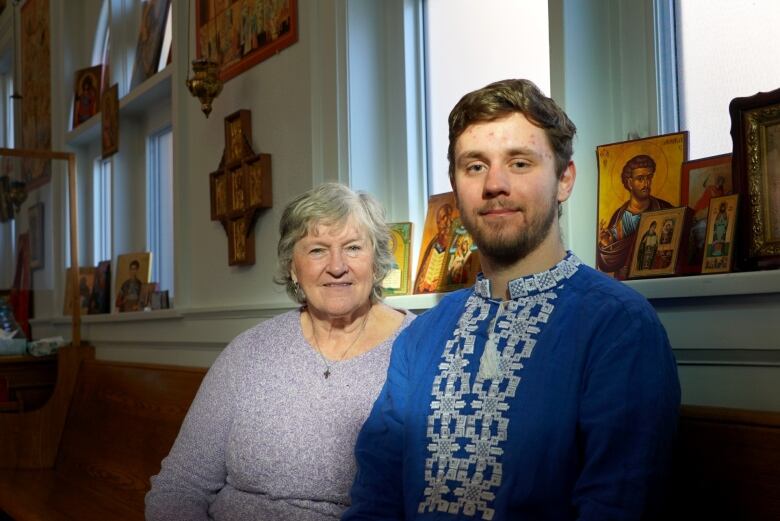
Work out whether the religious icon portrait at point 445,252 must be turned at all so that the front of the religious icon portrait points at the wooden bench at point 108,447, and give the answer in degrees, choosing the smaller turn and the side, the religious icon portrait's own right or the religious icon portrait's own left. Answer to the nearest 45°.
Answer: approximately 90° to the religious icon portrait's own right

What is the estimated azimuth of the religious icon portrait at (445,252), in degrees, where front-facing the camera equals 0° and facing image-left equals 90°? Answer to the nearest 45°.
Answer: approximately 45°

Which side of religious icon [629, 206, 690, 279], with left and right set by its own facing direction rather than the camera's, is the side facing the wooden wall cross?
right

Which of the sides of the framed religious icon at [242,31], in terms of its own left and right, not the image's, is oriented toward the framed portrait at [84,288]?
right

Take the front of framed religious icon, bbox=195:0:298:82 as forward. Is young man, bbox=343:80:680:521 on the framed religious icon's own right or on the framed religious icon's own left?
on the framed religious icon's own left
